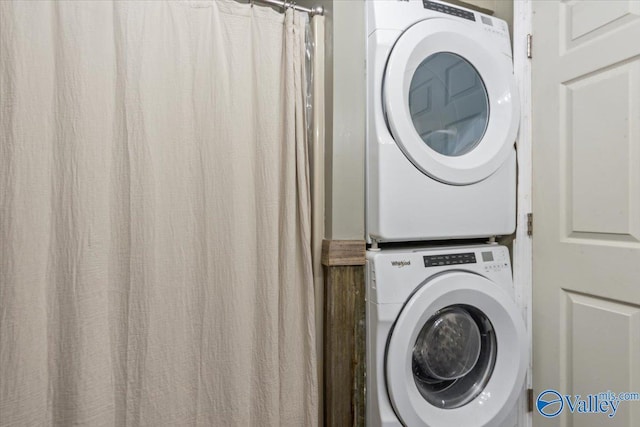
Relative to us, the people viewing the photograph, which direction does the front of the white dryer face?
facing the viewer and to the right of the viewer

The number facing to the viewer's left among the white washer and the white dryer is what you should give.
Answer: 0

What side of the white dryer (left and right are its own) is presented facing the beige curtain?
right

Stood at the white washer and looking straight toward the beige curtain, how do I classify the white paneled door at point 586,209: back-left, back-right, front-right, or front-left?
back-left
